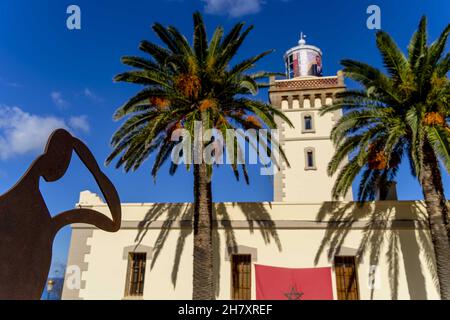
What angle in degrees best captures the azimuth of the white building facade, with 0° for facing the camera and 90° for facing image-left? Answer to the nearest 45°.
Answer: approximately 0°

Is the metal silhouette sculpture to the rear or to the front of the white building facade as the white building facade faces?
to the front

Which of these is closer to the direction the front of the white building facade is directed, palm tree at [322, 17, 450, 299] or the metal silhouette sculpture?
the metal silhouette sculpture
